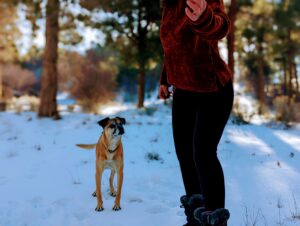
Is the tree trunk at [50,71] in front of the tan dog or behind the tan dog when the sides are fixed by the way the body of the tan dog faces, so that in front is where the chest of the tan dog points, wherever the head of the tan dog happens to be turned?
behind

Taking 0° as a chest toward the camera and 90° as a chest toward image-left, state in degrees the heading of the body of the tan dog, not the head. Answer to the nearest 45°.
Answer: approximately 0°

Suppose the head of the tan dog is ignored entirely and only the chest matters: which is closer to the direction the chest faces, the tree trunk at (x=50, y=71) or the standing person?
the standing person

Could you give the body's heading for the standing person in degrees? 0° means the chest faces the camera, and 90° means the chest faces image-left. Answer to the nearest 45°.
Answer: approximately 45°
